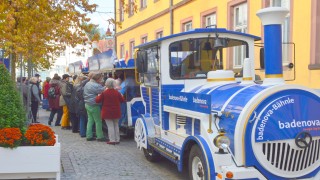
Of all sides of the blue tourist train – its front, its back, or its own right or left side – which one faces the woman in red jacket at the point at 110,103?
back

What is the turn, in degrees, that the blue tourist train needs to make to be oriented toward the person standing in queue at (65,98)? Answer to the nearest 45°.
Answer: approximately 180°

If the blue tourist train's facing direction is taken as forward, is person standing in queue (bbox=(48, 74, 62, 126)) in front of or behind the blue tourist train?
behind

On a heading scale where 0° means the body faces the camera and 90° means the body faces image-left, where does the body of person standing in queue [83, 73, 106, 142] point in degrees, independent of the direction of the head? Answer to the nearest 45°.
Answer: approximately 225°

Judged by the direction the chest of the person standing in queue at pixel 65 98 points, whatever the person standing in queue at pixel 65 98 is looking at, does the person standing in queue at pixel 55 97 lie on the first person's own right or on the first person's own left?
on the first person's own left

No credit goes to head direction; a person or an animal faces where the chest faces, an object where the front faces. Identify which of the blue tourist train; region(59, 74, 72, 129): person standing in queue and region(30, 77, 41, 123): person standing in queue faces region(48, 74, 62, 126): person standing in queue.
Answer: region(30, 77, 41, 123): person standing in queue

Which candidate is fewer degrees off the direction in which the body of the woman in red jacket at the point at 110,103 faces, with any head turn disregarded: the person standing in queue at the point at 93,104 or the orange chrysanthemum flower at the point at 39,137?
the person standing in queue
